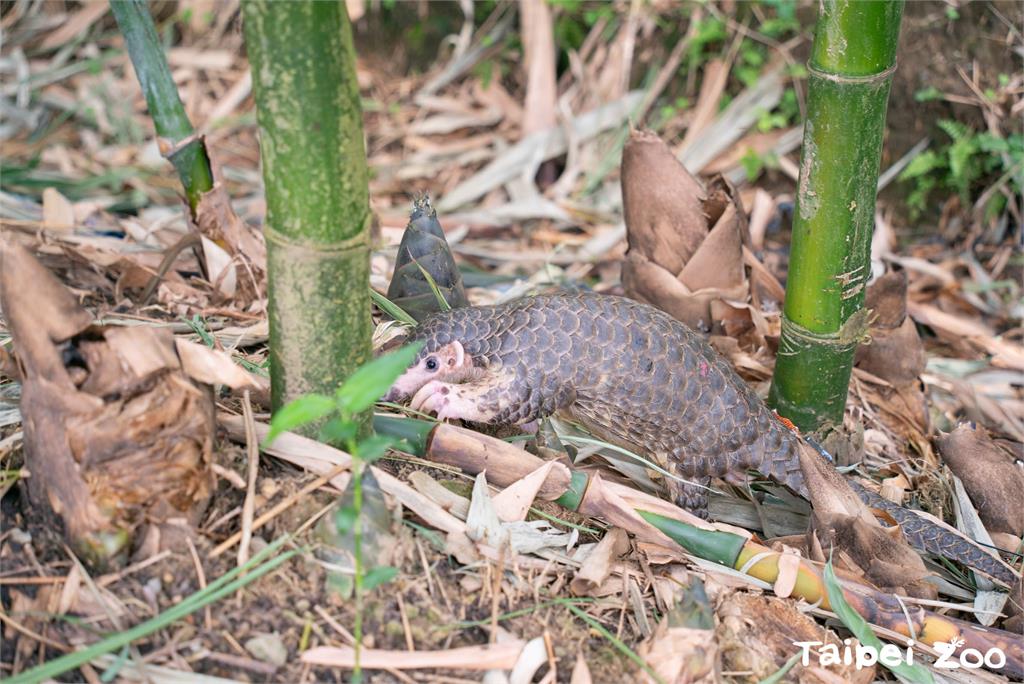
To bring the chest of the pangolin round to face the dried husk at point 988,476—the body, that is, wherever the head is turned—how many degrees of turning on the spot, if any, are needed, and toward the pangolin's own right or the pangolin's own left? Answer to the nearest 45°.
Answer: approximately 180°

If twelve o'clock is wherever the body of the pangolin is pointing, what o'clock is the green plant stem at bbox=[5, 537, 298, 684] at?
The green plant stem is roughly at 10 o'clock from the pangolin.

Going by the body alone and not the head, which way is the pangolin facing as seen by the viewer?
to the viewer's left

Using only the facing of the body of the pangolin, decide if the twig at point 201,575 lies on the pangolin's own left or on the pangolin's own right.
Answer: on the pangolin's own left

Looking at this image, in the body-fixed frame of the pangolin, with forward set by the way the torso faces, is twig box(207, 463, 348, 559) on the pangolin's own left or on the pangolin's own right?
on the pangolin's own left

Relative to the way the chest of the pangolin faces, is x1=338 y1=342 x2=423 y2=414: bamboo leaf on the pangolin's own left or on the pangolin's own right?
on the pangolin's own left

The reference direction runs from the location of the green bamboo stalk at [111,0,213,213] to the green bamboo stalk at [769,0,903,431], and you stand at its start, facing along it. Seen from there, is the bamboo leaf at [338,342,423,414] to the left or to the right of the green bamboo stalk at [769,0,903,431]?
right

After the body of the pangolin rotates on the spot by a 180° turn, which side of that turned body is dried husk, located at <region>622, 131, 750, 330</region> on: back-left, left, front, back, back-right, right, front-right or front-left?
left
